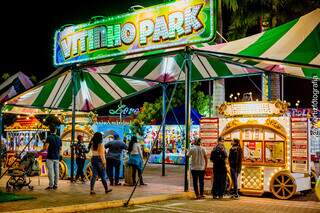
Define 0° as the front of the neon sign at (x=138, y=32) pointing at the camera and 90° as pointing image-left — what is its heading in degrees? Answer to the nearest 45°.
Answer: approximately 45°

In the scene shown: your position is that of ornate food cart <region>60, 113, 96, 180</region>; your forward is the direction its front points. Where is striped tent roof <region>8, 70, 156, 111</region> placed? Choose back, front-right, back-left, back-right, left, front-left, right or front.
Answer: front

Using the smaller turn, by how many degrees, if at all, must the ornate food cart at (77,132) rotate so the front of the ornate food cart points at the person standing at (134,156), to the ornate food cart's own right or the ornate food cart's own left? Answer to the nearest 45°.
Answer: approximately 45° to the ornate food cart's own left

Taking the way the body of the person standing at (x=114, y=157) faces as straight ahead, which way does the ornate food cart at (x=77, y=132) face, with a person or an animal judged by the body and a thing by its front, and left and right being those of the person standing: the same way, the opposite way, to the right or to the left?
the opposite way

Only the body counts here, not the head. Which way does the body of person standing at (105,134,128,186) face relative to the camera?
away from the camera
